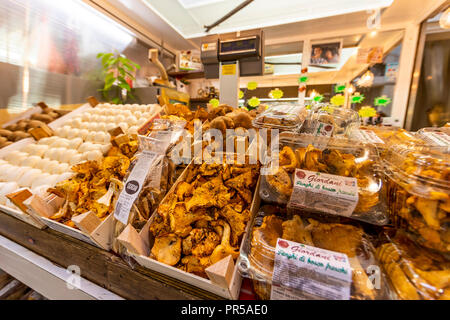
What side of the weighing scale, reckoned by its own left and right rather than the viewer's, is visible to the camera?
front

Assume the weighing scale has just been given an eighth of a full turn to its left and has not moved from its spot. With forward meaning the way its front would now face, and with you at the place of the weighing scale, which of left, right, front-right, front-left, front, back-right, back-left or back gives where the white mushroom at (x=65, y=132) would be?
back-right

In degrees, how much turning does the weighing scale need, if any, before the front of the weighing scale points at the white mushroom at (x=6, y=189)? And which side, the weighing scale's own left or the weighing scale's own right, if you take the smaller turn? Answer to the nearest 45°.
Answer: approximately 45° to the weighing scale's own right

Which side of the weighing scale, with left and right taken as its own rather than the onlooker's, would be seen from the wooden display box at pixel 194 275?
front

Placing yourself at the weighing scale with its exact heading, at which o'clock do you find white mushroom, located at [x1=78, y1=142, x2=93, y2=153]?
The white mushroom is roughly at 2 o'clock from the weighing scale.

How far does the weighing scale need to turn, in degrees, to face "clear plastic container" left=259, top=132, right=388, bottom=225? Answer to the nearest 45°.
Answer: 0° — it already faces it

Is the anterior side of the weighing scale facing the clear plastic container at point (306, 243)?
yes

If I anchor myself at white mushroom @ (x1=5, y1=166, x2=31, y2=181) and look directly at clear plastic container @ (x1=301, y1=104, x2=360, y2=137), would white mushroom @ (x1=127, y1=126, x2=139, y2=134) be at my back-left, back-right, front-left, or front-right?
front-left

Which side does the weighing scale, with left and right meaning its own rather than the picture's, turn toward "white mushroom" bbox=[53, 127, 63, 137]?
right

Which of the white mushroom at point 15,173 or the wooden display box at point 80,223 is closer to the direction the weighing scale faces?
the wooden display box

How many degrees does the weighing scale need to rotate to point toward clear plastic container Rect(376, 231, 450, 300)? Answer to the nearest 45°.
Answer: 0° — it already faces it

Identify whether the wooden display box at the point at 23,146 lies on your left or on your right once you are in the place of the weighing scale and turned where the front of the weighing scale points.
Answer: on your right

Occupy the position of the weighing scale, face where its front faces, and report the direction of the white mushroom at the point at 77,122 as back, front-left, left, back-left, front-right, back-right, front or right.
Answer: right

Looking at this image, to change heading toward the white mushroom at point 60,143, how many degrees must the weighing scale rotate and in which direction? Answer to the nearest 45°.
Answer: approximately 90° to its right

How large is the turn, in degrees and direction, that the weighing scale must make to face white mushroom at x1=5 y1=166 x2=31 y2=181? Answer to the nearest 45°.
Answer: approximately 45° to its right

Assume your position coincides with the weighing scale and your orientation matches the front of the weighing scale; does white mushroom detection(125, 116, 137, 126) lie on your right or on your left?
on your right
